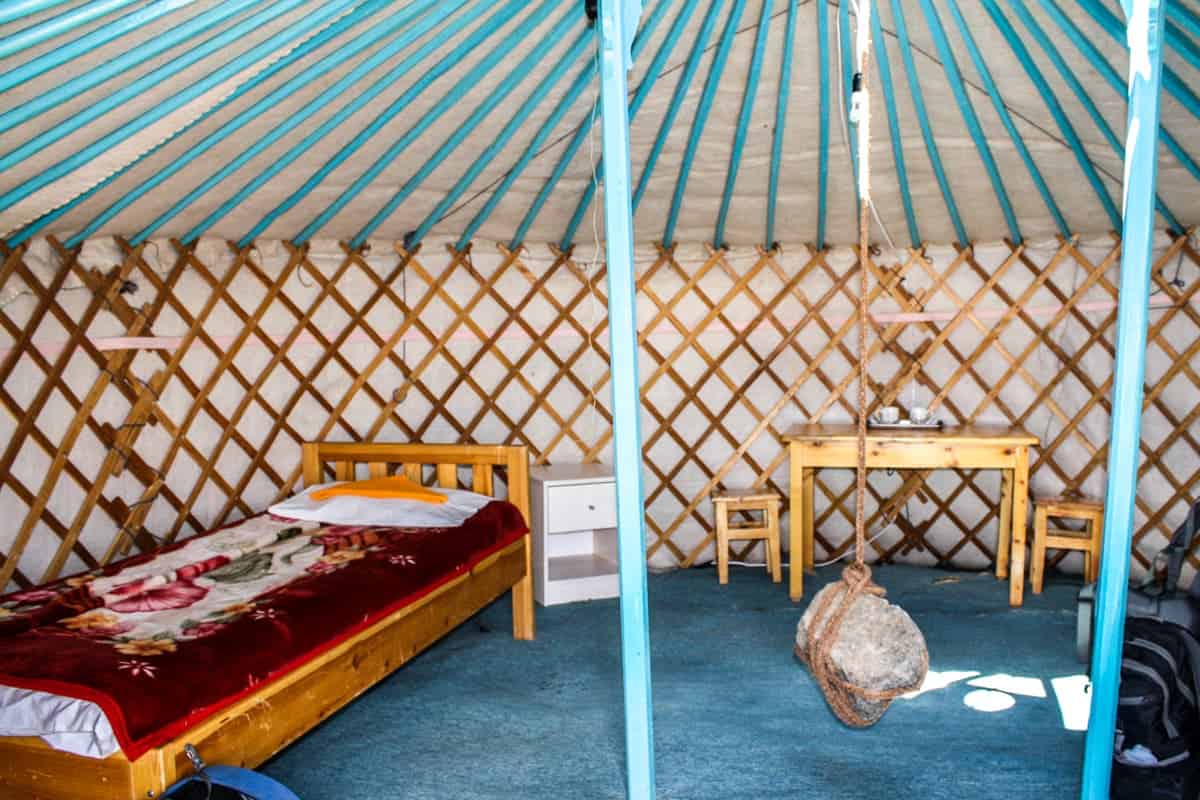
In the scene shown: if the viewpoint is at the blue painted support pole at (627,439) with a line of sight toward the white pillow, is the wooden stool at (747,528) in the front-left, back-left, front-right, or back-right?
front-right

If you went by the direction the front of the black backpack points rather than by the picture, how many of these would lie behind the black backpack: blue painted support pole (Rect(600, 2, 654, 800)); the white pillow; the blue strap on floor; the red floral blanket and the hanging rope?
0

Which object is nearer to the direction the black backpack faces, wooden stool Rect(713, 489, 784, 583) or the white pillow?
the white pillow

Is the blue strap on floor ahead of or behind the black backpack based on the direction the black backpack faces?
ahead

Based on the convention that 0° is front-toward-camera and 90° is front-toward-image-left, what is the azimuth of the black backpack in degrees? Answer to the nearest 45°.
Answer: approximately 45°

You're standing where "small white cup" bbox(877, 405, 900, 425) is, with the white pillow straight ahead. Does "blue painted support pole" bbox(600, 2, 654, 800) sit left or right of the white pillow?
left

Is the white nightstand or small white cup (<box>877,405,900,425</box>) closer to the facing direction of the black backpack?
the white nightstand

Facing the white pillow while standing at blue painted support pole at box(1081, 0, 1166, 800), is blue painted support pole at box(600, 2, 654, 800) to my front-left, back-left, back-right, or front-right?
front-left

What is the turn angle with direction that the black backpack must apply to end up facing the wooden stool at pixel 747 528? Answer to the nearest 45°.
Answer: approximately 90° to its right

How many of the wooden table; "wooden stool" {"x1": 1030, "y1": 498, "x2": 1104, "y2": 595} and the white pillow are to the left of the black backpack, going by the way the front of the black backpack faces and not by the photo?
0

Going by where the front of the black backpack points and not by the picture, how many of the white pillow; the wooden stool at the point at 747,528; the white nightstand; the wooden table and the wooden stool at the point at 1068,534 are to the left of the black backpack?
0

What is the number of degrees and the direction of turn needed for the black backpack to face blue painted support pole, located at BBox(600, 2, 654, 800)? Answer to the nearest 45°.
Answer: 0° — it already faces it

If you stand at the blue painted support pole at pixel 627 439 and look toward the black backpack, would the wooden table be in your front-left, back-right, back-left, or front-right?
front-left

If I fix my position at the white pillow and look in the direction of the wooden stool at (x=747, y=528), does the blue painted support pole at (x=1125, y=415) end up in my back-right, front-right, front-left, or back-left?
front-right

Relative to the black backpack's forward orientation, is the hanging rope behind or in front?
in front

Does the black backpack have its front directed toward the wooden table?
no

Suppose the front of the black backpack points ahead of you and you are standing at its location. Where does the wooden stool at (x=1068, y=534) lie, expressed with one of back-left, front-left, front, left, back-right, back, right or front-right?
back-right

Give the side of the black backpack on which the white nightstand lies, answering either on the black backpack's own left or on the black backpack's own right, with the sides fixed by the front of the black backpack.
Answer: on the black backpack's own right

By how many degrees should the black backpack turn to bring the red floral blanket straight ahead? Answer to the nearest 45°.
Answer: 0° — it already faces it

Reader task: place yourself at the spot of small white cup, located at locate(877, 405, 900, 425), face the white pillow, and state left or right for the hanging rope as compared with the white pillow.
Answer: left
